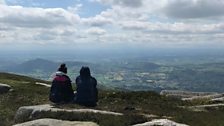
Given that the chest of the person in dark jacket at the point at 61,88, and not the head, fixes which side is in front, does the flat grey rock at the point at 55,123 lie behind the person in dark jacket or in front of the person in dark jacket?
behind

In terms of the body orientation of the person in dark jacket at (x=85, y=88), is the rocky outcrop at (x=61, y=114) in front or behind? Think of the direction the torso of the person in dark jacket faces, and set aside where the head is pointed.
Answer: behind

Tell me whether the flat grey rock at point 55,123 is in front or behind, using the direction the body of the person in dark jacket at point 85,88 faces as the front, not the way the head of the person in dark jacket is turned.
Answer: behind

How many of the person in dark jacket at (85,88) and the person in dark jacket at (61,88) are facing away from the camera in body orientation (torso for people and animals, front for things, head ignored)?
2

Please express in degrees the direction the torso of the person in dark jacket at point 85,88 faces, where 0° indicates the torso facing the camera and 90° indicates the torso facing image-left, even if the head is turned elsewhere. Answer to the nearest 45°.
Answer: approximately 180°

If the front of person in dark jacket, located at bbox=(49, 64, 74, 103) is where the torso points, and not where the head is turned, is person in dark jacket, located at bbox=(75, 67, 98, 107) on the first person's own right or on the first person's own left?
on the first person's own right

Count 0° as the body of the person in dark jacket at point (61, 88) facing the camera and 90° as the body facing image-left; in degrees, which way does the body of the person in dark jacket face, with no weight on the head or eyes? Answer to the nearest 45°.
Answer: approximately 180°
